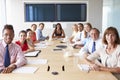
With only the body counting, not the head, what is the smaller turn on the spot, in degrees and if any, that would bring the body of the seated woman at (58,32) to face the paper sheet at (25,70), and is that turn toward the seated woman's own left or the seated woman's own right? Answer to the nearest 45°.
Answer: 0° — they already face it

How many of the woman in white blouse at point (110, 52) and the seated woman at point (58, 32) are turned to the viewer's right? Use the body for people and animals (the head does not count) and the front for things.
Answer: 0

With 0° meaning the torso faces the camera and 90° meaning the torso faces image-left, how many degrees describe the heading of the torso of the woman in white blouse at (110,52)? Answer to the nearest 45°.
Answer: approximately 45°

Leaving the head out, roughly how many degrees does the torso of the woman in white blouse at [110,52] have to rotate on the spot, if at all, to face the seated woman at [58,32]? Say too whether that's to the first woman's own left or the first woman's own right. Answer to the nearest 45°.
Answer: approximately 135° to the first woman's own right

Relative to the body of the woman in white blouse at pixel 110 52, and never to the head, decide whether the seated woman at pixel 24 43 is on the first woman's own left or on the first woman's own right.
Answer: on the first woman's own right

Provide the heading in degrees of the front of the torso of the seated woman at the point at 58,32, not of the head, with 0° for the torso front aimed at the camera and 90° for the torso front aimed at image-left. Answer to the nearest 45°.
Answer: approximately 0°

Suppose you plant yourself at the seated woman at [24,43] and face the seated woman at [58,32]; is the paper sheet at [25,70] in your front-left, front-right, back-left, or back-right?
back-right

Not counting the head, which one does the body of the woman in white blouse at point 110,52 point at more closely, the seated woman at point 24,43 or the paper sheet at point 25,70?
the paper sheet

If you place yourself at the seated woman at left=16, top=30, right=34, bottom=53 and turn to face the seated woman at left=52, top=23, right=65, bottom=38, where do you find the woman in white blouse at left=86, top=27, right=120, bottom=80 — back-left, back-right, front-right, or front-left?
back-right

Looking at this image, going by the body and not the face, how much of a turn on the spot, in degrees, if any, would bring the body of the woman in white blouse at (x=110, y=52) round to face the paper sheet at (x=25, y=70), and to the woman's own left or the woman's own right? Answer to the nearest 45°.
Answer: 0° — they already face it

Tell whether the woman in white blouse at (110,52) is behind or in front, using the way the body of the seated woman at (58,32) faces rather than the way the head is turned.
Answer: in front
